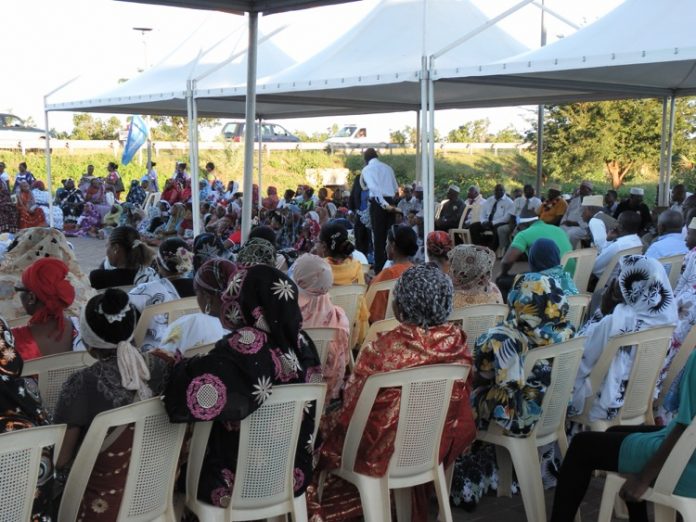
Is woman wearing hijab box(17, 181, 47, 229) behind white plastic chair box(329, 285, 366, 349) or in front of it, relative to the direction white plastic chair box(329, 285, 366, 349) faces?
in front

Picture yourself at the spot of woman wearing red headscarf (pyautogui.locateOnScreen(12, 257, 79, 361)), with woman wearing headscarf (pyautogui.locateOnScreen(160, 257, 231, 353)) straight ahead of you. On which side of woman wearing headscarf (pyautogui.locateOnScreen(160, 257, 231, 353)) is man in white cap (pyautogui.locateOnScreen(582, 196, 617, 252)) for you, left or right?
left

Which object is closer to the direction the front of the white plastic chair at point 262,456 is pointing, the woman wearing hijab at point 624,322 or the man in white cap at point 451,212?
the man in white cap

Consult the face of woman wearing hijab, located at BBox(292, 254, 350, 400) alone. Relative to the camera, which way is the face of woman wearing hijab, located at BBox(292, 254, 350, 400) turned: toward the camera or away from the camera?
away from the camera

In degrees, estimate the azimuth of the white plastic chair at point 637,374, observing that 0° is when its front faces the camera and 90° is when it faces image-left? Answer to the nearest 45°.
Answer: approximately 135°

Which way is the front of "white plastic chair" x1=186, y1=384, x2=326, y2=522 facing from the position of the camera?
facing away from the viewer and to the left of the viewer

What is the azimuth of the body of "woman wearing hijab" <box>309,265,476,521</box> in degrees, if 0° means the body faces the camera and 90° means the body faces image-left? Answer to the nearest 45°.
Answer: approximately 180°

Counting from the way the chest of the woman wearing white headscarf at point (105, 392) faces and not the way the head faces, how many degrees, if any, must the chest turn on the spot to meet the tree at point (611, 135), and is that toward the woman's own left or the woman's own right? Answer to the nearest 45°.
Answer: approximately 45° to the woman's own right

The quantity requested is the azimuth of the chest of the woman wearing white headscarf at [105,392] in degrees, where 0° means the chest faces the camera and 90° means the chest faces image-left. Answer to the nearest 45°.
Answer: approximately 180°

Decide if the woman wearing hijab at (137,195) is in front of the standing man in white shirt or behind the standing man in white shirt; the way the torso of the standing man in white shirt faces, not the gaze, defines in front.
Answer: in front

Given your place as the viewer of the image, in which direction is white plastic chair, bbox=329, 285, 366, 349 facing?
facing away from the viewer

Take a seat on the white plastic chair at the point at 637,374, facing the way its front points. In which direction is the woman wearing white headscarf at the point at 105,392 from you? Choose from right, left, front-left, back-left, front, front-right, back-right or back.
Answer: left

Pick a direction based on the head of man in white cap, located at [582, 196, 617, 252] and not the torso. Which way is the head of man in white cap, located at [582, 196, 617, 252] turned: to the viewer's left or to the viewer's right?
to the viewer's left

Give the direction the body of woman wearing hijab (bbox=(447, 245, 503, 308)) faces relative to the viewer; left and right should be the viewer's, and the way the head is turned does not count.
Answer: facing away from the viewer
